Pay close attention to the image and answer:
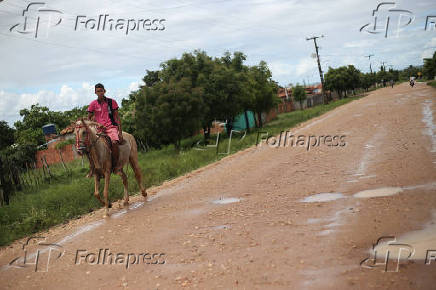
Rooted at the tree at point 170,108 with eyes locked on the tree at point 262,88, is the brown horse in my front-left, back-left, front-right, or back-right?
back-right

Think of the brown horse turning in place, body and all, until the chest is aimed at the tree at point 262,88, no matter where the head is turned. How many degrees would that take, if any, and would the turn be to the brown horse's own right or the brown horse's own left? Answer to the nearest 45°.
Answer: approximately 180°

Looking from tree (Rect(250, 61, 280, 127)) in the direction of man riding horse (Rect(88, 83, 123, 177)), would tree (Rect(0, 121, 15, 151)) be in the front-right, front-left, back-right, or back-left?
front-right

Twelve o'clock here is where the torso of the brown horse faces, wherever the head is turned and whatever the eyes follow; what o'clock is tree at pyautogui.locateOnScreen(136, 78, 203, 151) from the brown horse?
The tree is roughly at 5 o'clock from the brown horse.

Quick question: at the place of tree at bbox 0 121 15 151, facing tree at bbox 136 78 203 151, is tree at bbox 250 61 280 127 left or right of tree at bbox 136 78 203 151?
left

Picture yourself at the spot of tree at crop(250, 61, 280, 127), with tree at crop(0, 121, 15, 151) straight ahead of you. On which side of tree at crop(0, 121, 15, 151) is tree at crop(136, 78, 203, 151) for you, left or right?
left

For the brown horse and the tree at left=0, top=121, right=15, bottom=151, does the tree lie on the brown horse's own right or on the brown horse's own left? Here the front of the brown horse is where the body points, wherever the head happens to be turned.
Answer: on the brown horse's own right

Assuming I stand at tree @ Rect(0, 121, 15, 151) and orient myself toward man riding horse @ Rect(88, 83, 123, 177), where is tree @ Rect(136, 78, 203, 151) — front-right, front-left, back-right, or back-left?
front-left
